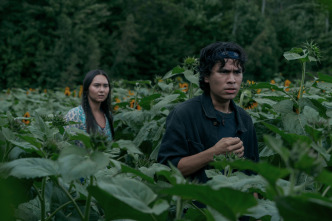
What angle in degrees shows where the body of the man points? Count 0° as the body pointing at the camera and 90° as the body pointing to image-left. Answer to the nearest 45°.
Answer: approximately 315°

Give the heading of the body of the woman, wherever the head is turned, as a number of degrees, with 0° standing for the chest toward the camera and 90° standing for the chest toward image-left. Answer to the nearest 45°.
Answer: approximately 315°

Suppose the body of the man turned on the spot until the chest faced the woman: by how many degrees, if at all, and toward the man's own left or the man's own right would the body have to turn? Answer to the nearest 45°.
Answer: approximately 180°
